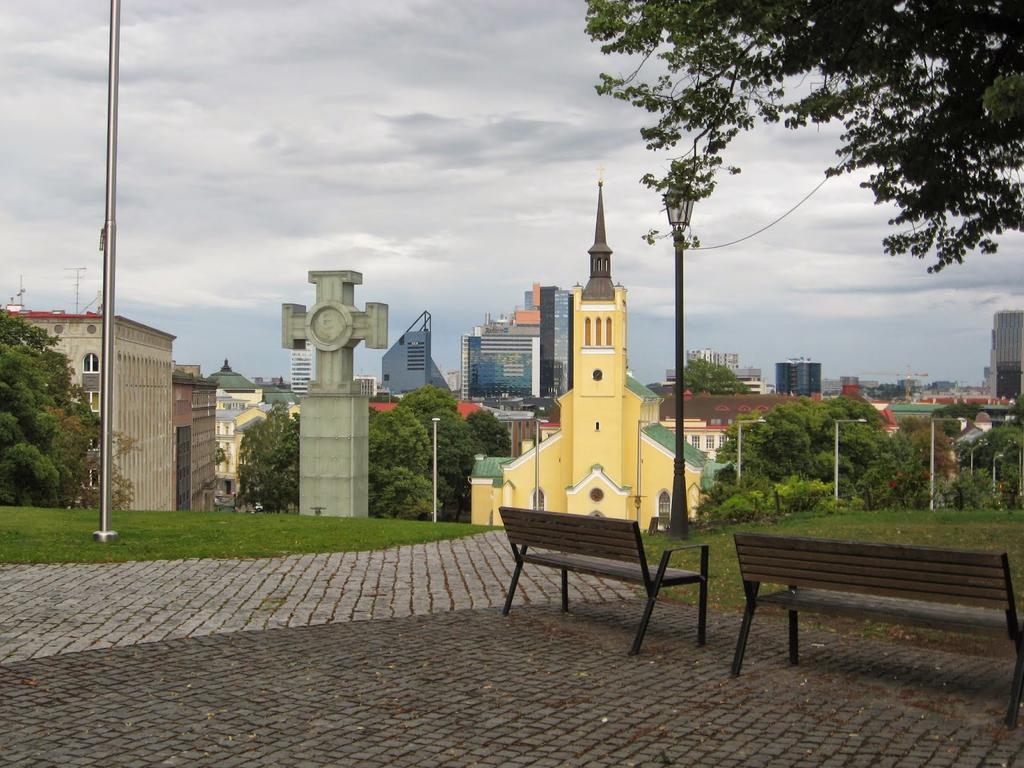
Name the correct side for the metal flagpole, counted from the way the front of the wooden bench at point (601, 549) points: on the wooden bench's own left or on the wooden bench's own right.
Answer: on the wooden bench's own left

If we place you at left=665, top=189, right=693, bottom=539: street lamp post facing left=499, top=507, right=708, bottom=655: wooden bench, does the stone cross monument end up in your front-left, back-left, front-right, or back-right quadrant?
back-right

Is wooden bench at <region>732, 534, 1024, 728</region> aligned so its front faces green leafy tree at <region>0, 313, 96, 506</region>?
no

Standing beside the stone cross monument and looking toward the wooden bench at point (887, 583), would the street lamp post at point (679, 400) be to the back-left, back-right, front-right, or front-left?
front-left

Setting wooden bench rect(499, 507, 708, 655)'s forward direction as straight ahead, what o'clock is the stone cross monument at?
The stone cross monument is roughly at 10 o'clock from the wooden bench.

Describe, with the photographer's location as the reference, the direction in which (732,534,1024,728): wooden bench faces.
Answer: facing away from the viewer and to the right of the viewer

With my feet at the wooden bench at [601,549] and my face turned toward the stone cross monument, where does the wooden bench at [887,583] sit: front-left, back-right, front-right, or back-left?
back-right

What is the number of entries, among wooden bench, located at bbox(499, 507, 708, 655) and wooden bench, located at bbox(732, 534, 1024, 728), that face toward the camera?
0

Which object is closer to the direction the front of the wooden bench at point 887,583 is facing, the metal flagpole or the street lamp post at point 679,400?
the street lamp post

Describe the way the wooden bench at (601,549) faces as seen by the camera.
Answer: facing away from the viewer and to the right of the viewer

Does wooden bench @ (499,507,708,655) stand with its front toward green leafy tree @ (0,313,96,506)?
no

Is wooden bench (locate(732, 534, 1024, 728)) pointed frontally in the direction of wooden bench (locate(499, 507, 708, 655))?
no

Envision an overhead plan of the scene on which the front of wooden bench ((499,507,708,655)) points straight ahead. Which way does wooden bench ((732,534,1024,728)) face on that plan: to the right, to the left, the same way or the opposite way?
the same way

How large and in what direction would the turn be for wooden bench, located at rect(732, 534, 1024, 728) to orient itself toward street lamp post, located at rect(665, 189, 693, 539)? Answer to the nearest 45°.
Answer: approximately 45° to its left
